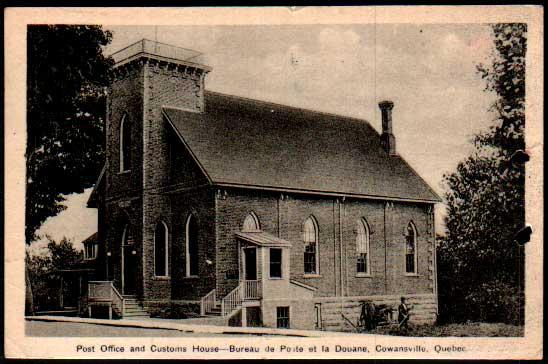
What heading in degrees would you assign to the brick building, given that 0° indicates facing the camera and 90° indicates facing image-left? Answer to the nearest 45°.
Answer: approximately 45°
